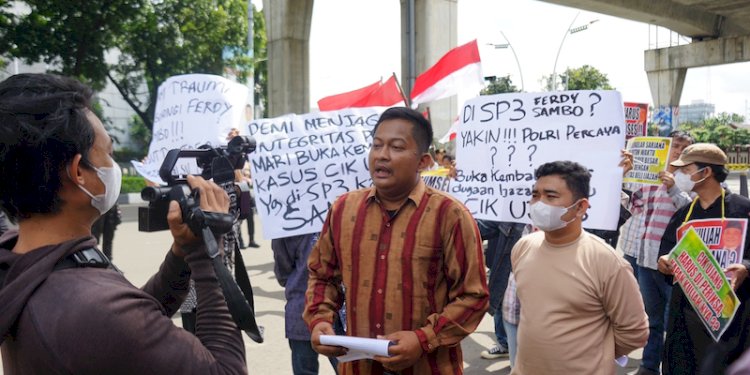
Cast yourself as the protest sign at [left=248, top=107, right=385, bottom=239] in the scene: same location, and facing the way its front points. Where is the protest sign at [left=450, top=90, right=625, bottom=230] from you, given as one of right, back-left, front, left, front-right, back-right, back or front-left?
left

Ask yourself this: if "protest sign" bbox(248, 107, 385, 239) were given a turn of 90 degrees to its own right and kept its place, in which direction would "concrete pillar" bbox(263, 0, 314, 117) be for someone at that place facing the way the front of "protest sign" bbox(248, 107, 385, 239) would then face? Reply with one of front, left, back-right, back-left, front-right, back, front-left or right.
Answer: right

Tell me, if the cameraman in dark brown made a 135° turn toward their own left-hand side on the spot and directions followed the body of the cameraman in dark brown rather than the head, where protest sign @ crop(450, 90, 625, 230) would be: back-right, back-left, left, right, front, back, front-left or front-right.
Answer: back-right

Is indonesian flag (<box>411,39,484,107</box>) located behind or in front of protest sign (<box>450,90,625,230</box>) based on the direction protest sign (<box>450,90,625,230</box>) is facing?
behind

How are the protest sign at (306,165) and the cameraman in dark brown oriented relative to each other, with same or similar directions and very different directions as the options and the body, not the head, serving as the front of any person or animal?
very different directions

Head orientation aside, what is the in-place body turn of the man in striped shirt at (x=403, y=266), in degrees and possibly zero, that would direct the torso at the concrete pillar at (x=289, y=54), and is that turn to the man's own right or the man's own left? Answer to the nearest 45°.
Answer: approximately 135° to the man's own right

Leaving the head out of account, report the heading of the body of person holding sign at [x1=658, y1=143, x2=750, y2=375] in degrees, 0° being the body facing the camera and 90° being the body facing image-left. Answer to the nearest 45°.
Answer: approximately 45°

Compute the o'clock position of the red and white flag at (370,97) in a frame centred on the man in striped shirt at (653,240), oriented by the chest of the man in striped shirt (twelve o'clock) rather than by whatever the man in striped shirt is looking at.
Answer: The red and white flag is roughly at 3 o'clock from the man in striped shirt.

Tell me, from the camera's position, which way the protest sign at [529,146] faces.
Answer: facing the viewer

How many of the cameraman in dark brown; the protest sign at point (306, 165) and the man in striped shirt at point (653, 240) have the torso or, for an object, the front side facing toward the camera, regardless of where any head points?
2

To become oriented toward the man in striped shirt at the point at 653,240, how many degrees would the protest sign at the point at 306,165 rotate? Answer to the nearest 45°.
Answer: approximately 90° to its left

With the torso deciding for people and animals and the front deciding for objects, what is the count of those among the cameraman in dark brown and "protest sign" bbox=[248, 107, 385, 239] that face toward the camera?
1

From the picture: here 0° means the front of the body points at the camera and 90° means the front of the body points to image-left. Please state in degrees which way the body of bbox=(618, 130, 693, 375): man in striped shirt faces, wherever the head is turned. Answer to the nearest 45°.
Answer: approximately 0°

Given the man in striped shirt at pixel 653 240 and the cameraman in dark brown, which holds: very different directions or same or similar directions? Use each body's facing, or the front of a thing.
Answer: very different directions

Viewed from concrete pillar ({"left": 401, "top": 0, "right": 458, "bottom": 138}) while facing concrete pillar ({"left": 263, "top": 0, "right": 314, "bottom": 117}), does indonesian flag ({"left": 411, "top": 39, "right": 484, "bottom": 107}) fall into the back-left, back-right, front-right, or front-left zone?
back-left

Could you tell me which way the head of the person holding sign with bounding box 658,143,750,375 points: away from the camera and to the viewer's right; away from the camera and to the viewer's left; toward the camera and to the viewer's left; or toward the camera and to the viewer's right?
toward the camera and to the viewer's left
